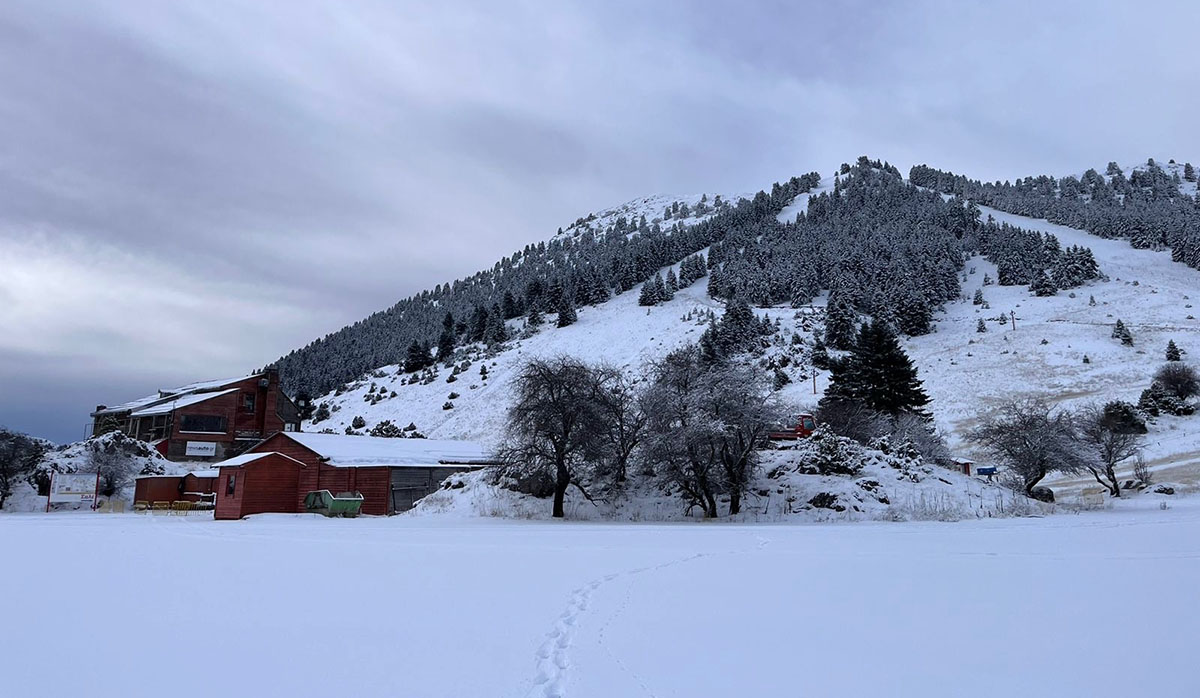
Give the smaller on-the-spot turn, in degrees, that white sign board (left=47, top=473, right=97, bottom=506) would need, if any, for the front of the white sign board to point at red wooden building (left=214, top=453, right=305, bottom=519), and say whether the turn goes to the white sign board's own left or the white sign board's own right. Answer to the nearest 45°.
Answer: approximately 45° to the white sign board's own left

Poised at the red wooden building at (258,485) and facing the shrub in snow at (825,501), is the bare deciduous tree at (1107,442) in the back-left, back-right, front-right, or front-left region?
front-left

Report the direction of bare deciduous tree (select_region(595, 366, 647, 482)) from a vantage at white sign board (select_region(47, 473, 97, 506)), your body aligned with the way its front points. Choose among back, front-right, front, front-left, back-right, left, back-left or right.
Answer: front-left

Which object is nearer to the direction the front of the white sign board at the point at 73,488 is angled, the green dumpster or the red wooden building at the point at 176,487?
the green dumpster

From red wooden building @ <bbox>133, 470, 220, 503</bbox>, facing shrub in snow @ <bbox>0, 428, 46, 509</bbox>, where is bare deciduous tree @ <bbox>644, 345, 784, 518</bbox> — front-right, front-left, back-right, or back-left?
back-left

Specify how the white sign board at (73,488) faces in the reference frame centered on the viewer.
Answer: facing the viewer

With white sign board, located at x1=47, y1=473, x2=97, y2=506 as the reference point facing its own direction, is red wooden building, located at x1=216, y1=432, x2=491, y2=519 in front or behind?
in front

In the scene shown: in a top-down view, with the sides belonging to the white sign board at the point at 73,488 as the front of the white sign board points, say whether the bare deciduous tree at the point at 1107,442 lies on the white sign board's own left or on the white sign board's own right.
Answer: on the white sign board's own left

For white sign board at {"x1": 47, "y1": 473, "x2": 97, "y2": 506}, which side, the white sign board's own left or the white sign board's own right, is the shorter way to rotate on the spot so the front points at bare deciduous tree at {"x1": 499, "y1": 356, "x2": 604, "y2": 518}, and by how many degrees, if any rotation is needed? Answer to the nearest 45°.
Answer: approximately 45° to the white sign board's own left
